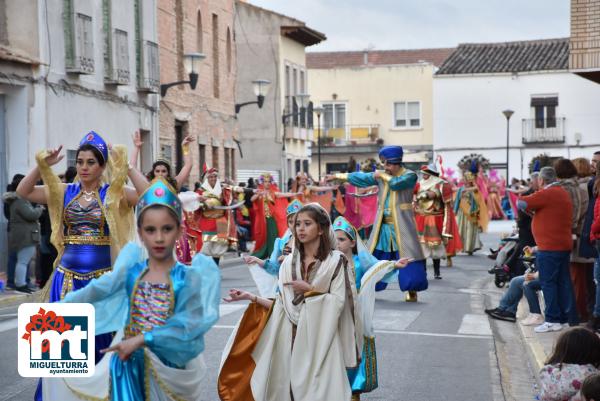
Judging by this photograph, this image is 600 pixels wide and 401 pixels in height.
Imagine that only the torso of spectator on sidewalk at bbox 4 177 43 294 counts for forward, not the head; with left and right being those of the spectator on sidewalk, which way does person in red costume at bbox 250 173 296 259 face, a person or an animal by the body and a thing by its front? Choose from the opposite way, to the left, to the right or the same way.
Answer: to the right

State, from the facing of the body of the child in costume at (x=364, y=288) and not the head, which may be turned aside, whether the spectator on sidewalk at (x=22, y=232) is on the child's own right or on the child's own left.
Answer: on the child's own right

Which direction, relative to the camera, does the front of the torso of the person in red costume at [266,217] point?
toward the camera

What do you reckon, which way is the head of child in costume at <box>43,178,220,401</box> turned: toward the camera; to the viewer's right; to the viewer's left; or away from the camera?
toward the camera

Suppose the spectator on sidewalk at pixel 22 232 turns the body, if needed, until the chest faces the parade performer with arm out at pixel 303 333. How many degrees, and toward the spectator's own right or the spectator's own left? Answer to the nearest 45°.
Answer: approximately 90° to the spectator's own right

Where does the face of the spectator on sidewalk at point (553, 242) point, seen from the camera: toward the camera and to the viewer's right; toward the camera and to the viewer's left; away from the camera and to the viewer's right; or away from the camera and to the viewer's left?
away from the camera and to the viewer's left

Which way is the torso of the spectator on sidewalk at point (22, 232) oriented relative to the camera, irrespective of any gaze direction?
to the viewer's right

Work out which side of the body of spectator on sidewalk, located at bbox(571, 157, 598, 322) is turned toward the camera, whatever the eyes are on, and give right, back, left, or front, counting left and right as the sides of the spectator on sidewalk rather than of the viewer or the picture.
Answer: left

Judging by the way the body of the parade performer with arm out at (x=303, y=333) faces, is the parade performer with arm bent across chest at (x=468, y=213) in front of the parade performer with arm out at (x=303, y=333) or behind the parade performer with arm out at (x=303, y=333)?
behind

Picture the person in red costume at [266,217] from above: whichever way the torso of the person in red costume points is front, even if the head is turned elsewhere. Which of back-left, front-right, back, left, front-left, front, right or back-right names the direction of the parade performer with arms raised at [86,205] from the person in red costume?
front

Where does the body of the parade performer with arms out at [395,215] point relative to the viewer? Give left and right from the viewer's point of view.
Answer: facing the viewer and to the left of the viewer

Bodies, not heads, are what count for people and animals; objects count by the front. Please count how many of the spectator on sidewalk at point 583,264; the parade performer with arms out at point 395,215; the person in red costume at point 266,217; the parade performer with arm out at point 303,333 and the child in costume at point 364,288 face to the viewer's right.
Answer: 0

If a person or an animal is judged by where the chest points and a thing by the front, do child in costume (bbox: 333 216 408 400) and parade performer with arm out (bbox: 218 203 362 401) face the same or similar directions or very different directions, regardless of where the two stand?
same or similar directions
